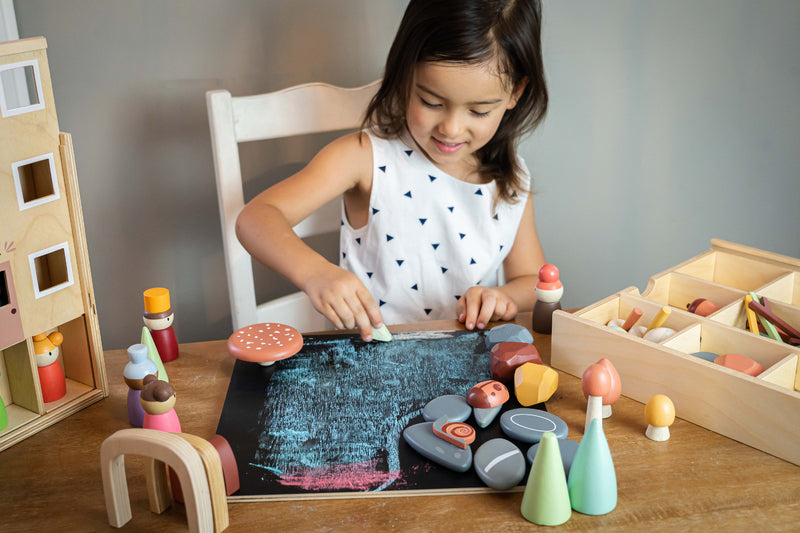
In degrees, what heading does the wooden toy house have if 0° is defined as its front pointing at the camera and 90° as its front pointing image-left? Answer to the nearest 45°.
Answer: approximately 315°

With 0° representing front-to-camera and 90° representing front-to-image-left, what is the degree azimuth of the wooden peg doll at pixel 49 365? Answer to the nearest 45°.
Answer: approximately 315°

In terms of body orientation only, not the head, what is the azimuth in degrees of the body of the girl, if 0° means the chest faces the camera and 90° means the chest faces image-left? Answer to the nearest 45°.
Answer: approximately 0°
